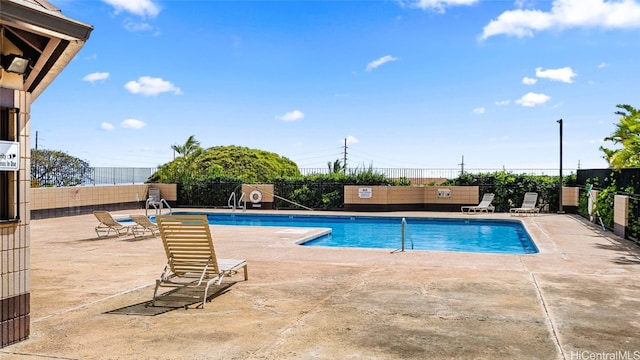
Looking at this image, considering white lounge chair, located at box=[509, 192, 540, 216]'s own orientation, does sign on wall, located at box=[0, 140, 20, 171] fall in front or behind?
in front

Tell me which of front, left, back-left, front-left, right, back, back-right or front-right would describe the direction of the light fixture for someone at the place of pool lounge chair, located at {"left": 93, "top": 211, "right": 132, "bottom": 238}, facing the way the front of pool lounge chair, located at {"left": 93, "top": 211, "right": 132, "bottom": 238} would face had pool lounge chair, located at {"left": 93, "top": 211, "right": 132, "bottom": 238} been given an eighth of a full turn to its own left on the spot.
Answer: back

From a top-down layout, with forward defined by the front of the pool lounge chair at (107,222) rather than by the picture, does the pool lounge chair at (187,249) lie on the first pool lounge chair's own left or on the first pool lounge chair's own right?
on the first pool lounge chair's own right

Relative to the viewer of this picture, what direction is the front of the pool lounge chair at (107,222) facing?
facing away from the viewer and to the right of the viewer

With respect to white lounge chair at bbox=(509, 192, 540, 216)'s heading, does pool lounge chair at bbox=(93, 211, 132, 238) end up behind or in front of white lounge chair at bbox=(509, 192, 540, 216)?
in front

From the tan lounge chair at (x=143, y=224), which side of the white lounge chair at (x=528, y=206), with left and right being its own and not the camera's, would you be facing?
front
